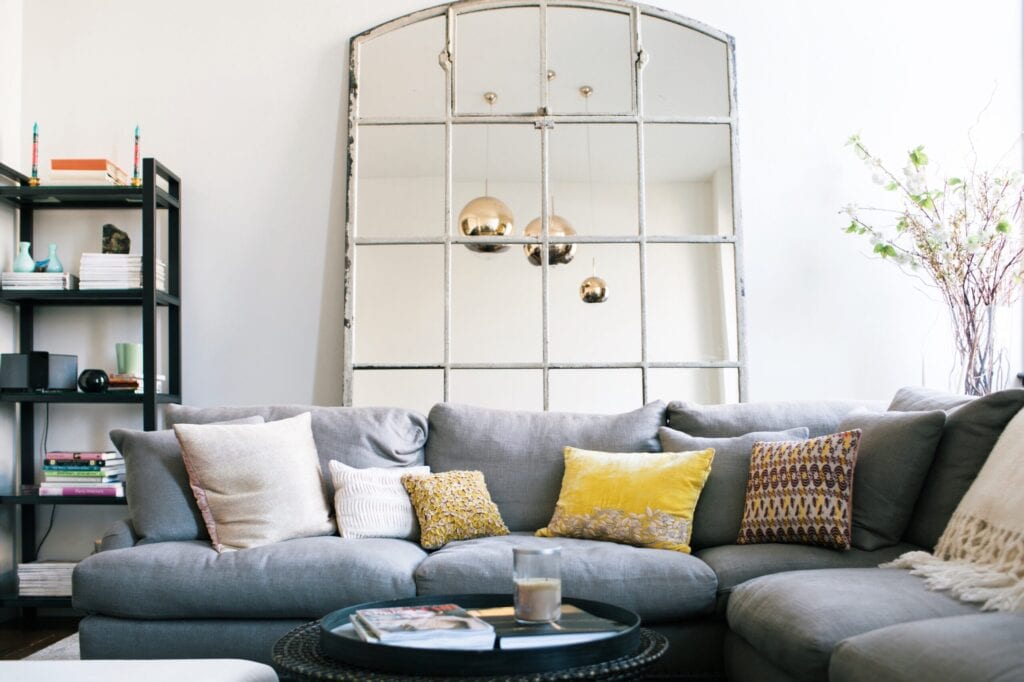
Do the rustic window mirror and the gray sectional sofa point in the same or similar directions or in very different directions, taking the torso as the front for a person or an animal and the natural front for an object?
same or similar directions

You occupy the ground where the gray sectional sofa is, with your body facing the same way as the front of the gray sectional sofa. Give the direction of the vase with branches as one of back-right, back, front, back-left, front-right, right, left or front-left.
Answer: back-left

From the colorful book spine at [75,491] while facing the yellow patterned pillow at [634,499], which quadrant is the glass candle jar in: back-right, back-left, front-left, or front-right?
front-right

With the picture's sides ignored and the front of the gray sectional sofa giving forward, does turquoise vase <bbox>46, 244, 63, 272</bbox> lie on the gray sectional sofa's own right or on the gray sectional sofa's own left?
on the gray sectional sofa's own right

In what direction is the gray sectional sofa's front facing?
toward the camera

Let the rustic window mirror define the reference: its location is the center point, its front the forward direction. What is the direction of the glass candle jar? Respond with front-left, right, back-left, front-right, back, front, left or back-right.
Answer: front

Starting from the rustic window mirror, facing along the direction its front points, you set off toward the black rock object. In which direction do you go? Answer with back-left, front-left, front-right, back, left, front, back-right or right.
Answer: right

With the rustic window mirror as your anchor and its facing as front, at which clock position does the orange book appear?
The orange book is roughly at 3 o'clock from the rustic window mirror.

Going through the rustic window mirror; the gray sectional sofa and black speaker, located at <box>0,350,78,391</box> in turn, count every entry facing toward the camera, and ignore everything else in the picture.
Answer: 3

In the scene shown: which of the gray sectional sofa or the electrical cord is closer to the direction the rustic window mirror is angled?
the gray sectional sofa

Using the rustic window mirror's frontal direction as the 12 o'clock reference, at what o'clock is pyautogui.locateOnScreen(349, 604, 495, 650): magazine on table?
The magazine on table is roughly at 12 o'clock from the rustic window mirror.

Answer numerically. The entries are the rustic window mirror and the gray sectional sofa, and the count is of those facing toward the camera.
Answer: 2

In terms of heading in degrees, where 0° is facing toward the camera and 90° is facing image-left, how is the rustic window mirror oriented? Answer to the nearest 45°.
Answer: approximately 0°

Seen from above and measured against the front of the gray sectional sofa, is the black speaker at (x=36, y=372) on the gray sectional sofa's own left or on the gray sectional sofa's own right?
on the gray sectional sofa's own right

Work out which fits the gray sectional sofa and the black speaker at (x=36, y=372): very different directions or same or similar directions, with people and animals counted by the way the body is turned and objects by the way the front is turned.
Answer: same or similar directions
